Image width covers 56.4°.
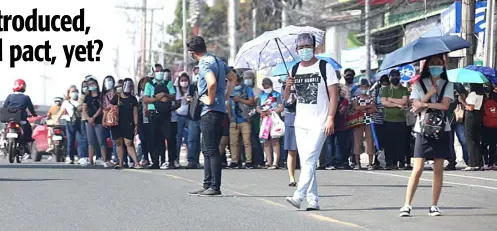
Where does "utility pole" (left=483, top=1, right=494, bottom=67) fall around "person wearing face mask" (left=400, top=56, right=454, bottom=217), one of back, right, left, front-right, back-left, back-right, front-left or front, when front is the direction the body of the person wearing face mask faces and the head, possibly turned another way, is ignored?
back

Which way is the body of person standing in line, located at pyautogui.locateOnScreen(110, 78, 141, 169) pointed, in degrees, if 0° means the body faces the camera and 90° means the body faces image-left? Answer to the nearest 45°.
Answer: approximately 0°

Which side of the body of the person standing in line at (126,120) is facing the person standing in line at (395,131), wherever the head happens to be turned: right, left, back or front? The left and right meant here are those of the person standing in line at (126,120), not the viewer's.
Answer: left

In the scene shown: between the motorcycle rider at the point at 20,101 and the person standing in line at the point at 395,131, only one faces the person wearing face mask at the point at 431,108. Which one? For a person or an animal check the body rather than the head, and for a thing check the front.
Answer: the person standing in line
